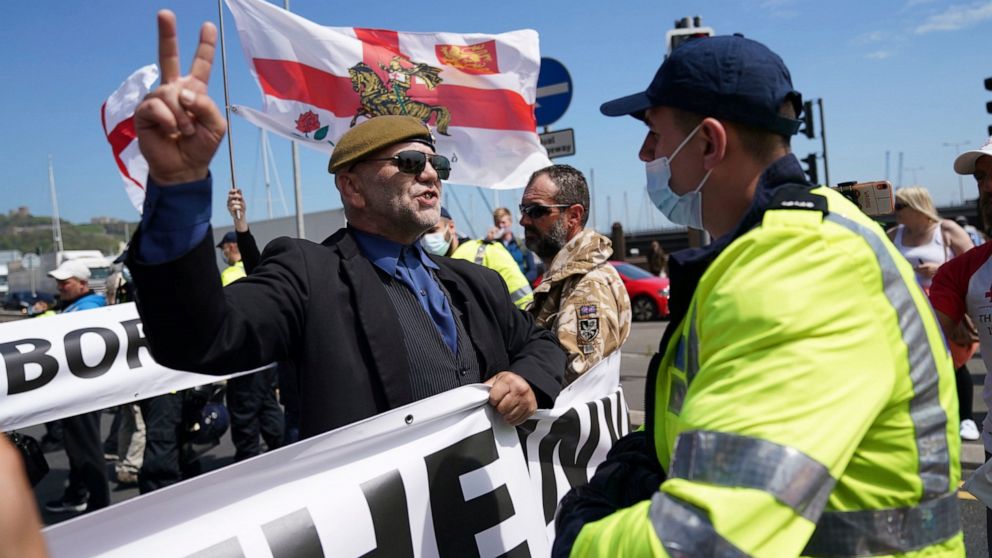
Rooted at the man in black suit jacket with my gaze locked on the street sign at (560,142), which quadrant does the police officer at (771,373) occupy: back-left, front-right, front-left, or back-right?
back-right

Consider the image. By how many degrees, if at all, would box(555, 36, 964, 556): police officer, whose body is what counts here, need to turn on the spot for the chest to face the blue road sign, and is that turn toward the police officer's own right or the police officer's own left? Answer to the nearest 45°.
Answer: approximately 90° to the police officer's own right

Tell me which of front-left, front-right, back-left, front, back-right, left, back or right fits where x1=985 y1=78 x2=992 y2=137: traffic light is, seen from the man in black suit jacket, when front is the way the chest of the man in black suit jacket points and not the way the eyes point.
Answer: left

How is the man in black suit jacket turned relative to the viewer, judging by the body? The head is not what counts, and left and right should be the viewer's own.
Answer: facing the viewer and to the right of the viewer

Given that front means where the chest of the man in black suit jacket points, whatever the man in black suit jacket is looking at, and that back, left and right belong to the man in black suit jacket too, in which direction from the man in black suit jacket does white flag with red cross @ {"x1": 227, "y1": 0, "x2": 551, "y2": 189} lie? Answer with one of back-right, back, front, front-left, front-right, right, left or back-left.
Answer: back-left

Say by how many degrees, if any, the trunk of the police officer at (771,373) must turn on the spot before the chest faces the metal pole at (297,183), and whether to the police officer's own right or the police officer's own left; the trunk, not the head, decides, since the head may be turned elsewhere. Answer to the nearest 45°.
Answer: approximately 45° to the police officer's own right

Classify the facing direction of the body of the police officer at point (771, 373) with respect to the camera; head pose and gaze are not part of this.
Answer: to the viewer's left

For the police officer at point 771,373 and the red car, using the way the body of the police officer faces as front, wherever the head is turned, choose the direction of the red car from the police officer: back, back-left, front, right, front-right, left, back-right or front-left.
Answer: right

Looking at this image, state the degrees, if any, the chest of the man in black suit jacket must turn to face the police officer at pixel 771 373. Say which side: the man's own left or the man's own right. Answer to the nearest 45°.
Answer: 0° — they already face them

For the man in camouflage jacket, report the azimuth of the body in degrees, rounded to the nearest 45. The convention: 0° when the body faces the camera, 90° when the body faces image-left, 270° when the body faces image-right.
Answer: approximately 90°

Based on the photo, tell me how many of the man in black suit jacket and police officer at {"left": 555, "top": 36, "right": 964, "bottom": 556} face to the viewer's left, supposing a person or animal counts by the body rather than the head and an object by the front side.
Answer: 1

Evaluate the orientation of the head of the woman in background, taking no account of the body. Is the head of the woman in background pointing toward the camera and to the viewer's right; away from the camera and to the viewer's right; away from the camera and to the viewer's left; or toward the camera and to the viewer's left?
toward the camera and to the viewer's left

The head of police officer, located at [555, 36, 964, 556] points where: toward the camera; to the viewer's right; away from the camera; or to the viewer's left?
to the viewer's left

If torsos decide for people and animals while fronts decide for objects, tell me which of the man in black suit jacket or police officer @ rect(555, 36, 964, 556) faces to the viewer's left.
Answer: the police officer
